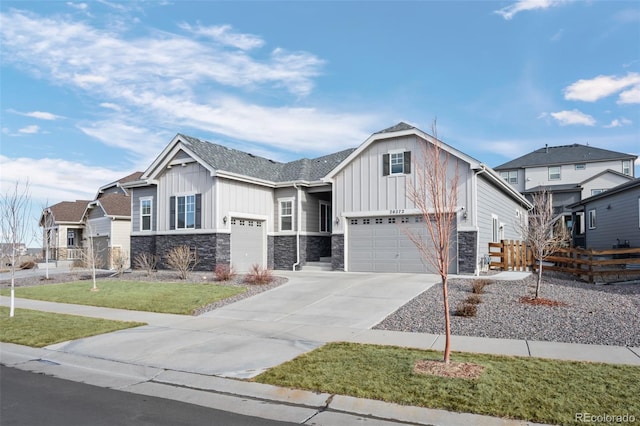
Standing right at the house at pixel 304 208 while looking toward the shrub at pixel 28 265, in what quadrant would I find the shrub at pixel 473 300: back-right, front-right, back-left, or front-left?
back-left

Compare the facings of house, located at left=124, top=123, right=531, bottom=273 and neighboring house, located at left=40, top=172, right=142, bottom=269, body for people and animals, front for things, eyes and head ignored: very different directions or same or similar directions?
same or similar directions

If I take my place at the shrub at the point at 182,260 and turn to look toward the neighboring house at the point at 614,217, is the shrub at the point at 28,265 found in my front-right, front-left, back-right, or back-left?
back-left

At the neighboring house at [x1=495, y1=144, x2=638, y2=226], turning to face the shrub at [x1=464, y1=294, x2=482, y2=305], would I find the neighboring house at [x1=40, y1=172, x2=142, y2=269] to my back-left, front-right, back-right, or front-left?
front-right

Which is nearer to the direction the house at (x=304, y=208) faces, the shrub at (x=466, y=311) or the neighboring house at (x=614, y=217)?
the shrub

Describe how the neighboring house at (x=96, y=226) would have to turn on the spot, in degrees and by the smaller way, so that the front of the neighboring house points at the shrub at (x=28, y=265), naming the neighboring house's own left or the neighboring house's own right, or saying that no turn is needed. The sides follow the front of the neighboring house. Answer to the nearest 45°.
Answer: approximately 45° to the neighboring house's own right

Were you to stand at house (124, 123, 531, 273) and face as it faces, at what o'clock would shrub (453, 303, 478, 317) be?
The shrub is roughly at 10 o'clock from the house.

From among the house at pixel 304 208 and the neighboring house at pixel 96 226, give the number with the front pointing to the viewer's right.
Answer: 0

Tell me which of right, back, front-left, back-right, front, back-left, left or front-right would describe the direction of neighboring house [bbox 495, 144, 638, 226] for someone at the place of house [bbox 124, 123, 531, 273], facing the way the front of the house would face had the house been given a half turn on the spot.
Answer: front

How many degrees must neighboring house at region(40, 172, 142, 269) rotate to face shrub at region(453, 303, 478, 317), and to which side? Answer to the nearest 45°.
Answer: approximately 45° to its left

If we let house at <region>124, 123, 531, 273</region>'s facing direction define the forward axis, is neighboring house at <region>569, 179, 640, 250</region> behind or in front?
behind

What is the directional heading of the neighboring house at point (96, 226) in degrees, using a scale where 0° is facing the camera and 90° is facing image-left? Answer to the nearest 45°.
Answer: approximately 45°
